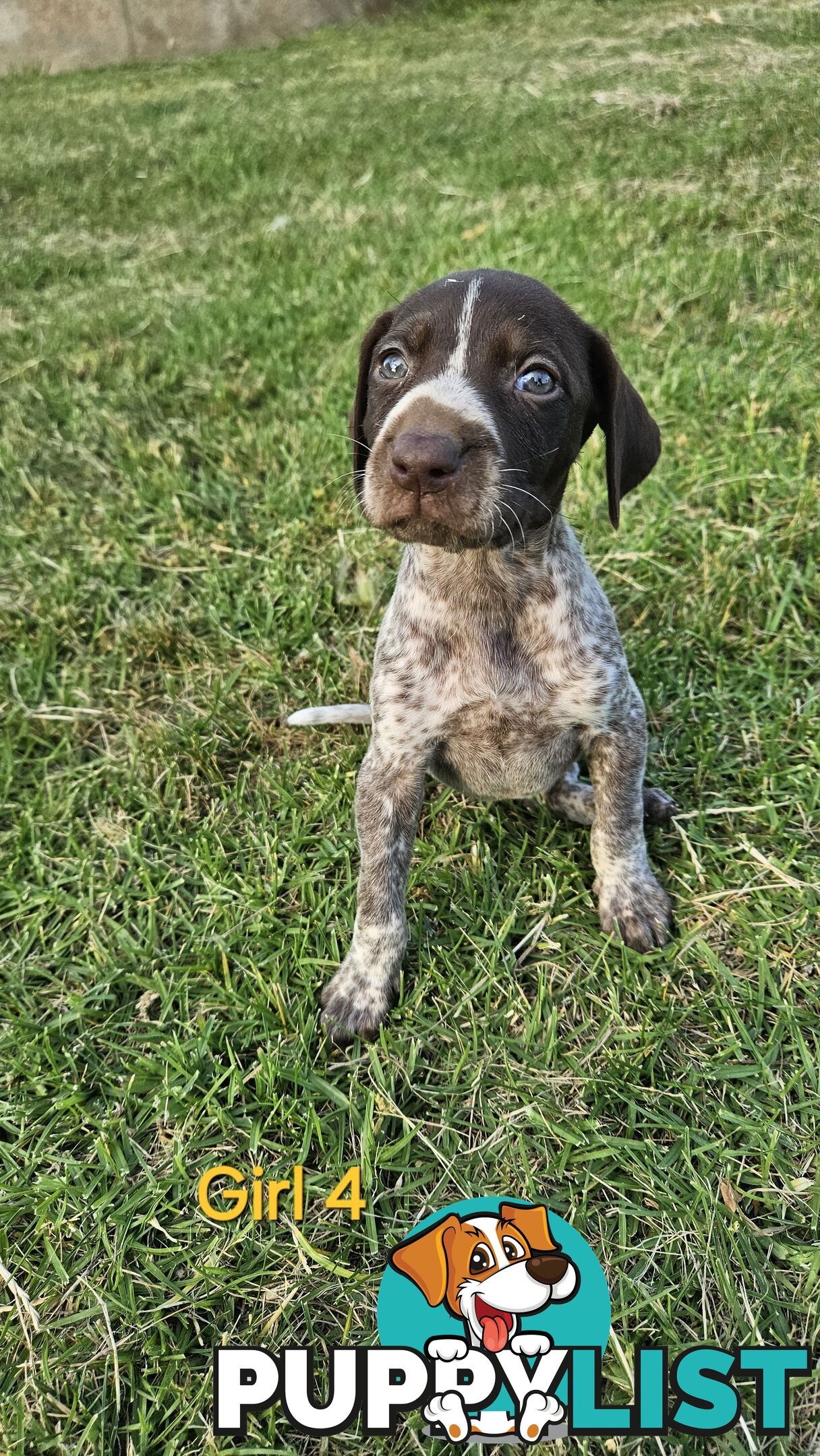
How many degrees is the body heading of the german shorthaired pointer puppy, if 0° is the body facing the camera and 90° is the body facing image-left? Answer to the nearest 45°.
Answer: approximately 0°
